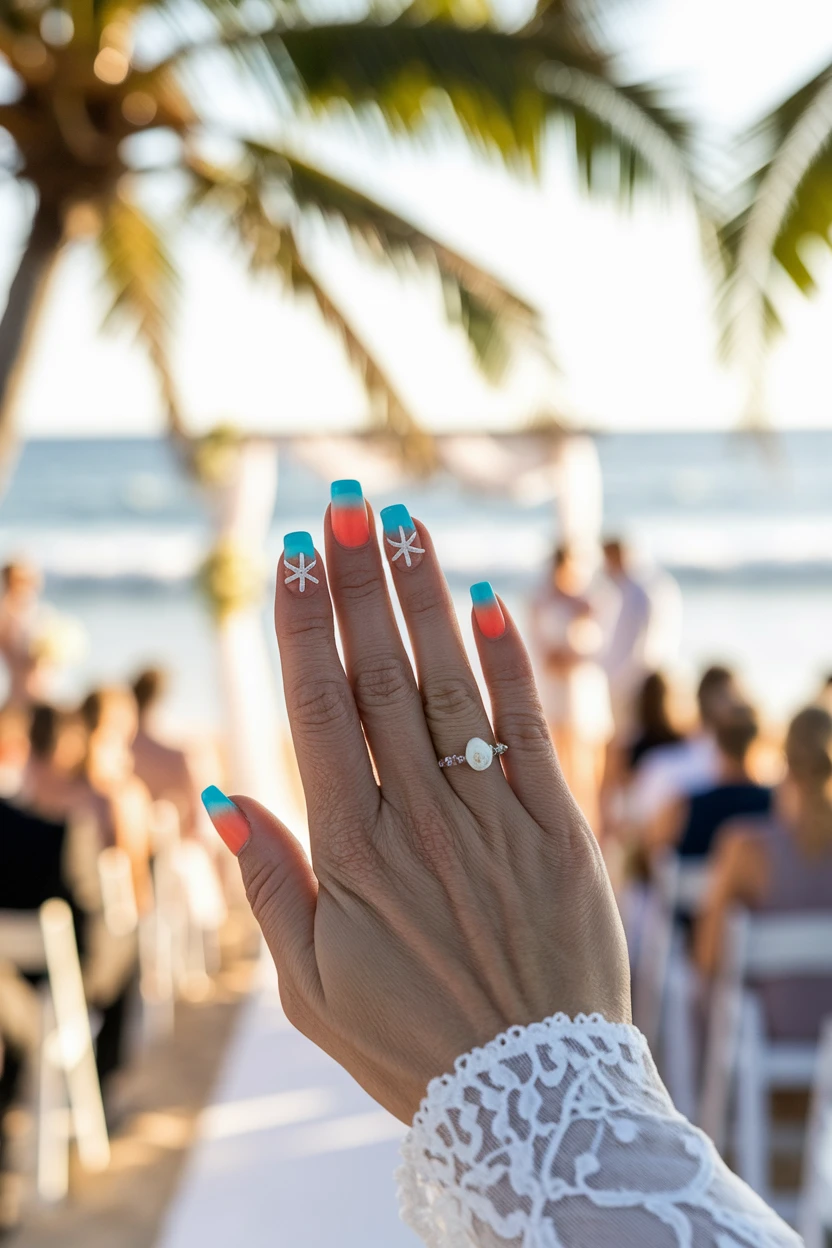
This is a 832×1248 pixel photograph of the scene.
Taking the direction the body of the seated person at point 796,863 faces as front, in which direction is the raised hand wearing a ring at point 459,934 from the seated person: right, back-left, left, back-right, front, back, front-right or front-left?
back

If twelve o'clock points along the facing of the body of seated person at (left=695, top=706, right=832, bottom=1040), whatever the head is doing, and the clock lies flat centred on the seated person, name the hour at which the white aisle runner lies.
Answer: The white aisle runner is roughly at 9 o'clock from the seated person.

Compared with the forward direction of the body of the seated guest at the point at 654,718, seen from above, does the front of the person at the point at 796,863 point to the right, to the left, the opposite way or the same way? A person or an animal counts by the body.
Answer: the same way

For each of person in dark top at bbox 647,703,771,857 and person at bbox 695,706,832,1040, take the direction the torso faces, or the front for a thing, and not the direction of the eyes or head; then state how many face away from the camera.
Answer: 2

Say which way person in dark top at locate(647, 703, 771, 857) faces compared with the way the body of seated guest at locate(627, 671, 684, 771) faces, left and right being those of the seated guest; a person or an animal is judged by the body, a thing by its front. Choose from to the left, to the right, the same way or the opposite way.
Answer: the same way

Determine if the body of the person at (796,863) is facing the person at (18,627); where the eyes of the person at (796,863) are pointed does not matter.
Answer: no

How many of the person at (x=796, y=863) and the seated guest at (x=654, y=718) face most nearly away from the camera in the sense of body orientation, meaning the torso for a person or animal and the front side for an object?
2

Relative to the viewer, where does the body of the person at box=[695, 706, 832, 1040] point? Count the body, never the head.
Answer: away from the camera

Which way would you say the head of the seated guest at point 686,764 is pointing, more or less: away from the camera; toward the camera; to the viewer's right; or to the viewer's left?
away from the camera

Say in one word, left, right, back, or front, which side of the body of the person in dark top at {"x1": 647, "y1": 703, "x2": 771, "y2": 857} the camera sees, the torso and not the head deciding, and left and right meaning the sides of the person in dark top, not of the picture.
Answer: back

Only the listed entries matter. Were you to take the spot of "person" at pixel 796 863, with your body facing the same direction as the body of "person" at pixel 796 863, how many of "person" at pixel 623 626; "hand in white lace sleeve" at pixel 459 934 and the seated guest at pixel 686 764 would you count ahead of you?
2

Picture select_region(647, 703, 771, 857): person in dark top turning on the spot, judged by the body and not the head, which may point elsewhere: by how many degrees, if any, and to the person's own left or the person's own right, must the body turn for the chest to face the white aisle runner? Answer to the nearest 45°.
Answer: approximately 135° to the person's own left

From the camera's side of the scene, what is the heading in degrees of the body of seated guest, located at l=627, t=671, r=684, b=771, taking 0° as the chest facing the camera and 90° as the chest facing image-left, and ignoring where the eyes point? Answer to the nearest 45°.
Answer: approximately 180°

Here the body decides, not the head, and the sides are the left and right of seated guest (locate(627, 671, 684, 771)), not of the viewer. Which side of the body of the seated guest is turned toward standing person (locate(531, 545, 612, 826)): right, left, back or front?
front

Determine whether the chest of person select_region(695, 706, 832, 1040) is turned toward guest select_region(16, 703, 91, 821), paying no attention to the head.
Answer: no

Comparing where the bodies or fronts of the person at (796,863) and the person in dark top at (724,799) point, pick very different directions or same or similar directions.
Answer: same or similar directions

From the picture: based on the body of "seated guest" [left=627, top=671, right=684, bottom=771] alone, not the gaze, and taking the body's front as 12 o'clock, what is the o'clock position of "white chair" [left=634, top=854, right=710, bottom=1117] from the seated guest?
The white chair is roughly at 6 o'clock from the seated guest.

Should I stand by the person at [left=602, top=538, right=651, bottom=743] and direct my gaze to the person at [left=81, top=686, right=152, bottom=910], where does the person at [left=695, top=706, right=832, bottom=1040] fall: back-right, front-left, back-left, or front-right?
front-left

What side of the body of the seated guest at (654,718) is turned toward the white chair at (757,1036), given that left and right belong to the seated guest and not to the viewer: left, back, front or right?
back
